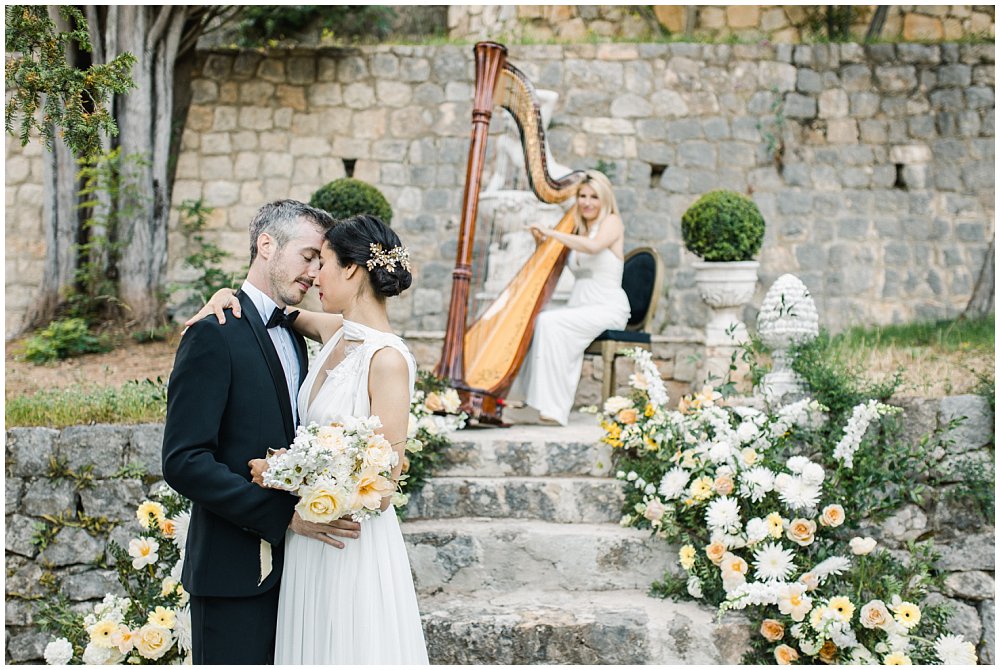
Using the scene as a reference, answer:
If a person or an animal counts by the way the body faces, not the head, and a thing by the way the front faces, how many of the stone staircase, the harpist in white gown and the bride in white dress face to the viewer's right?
0

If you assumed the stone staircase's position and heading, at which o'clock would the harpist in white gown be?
The harpist in white gown is roughly at 6 o'clock from the stone staircase.

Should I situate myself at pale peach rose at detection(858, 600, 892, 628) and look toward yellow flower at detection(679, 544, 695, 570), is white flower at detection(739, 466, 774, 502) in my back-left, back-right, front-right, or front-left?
front-right

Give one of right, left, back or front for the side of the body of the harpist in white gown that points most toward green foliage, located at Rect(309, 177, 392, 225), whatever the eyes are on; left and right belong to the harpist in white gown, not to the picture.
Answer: right

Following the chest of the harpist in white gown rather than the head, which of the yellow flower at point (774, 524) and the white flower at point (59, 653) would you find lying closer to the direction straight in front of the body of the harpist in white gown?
the white flower

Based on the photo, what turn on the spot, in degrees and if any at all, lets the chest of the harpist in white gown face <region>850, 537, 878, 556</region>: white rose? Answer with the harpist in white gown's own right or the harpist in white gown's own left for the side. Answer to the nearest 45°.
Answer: approximately 90° to the harpist in white gown's own left

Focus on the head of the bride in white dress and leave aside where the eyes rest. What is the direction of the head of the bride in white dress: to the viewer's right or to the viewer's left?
to the viewer's left

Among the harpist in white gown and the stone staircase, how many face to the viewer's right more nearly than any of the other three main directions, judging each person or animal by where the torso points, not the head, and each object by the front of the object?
0

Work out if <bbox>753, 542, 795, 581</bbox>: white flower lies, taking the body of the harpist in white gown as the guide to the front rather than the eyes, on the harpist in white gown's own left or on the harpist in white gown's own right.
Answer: on the harpist in white gown's own left

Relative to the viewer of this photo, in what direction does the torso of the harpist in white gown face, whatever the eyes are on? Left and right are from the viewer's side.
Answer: facing the viewer and to the left of the viewer

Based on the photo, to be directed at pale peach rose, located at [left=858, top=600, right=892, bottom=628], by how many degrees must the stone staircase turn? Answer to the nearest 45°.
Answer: approximately 90° to its left

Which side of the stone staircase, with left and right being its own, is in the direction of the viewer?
front
